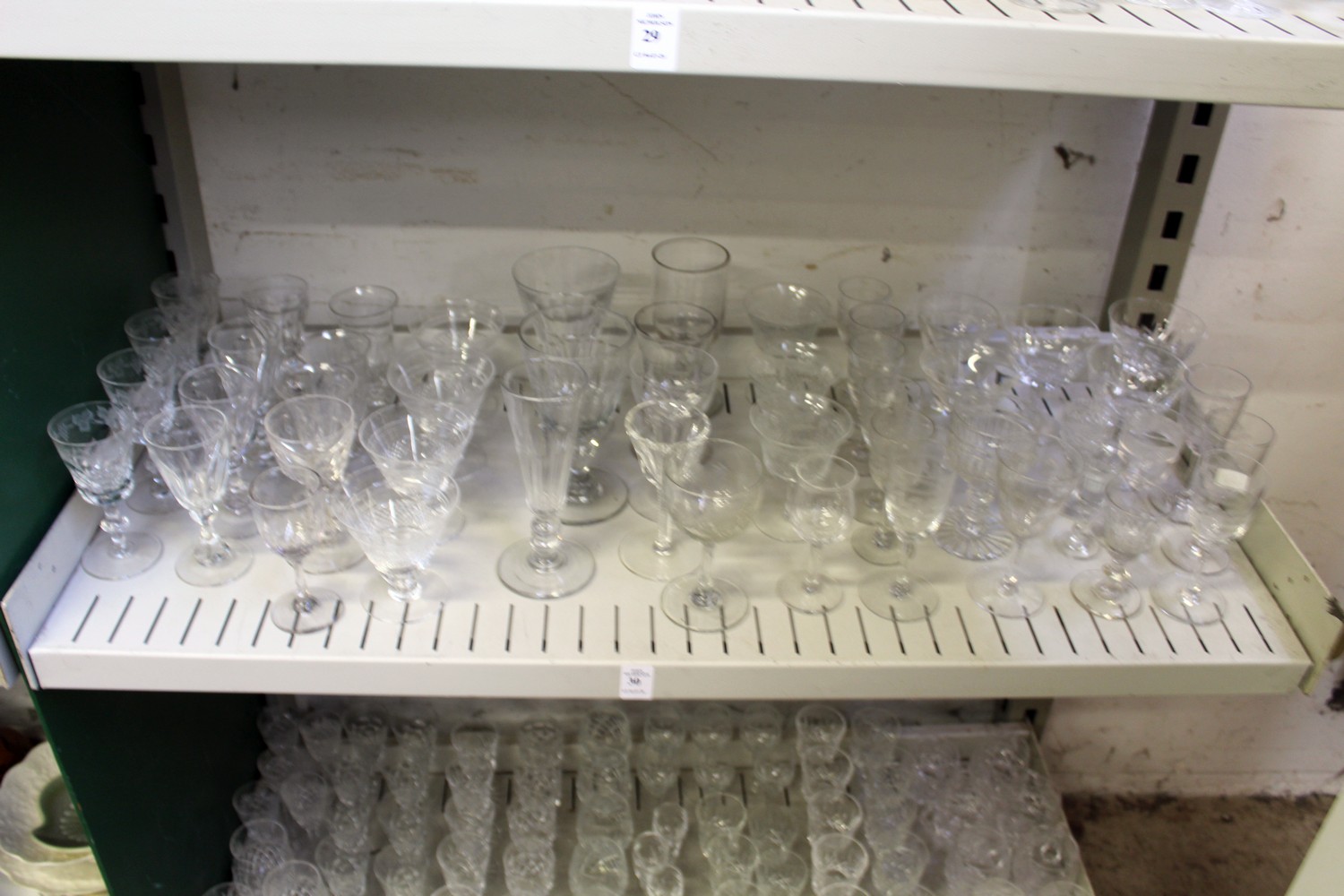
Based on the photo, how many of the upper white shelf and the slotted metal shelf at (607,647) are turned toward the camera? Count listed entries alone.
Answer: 2

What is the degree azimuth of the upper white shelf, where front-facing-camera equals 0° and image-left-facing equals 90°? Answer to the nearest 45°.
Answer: approximately 0°

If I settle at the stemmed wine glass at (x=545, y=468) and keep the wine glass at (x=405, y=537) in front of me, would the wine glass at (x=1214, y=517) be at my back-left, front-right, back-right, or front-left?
back-left
